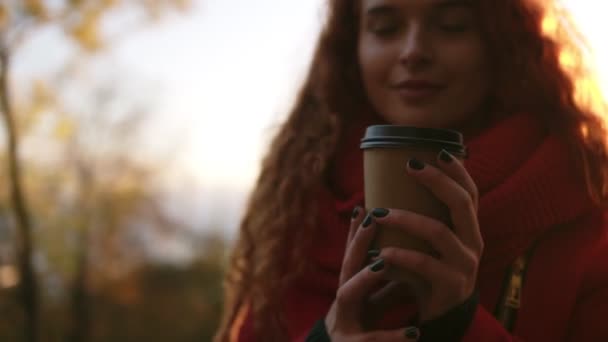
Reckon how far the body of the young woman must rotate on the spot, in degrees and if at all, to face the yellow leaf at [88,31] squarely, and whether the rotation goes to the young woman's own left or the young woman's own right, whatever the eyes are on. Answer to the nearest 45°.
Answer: approximately 135° to the young woman's own right

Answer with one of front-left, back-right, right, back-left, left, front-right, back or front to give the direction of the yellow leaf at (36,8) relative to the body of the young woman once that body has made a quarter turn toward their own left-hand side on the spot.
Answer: back-left

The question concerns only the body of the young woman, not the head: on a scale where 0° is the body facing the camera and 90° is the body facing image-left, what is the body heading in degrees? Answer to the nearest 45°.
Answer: approximately 0°

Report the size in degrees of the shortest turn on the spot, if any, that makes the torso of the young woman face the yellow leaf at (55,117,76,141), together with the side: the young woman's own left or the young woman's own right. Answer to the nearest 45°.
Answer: approximately 135° to the young woman's own right
